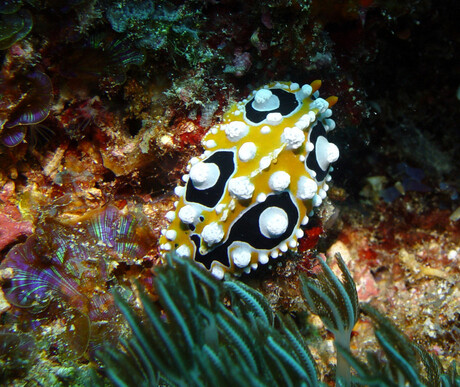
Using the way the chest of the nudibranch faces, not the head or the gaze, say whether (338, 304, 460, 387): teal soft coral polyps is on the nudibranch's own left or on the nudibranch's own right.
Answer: on the nudibranch's own right

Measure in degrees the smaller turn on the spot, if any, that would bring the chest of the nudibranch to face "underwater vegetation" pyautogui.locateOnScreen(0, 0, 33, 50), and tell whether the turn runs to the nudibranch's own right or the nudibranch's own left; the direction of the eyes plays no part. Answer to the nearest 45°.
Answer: approximately 135° to the nudibranch's own left

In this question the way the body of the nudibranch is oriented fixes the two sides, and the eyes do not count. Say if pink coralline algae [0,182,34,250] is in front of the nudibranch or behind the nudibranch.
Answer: behind

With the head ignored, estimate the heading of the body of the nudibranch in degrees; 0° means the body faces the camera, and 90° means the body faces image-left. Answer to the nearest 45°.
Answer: approximately 225°

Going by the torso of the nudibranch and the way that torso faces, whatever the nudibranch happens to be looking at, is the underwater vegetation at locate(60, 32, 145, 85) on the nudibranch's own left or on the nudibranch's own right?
on the nudibranch's own left

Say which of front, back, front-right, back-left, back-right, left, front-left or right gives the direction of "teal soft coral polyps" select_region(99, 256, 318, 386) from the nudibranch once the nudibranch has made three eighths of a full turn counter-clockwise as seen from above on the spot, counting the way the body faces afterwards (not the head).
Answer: left

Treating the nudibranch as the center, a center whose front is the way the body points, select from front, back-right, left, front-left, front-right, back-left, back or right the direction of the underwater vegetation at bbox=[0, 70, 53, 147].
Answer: back-left
